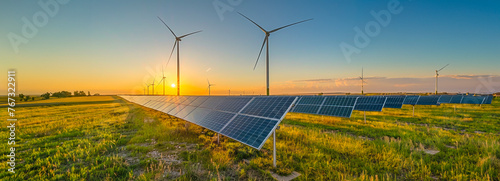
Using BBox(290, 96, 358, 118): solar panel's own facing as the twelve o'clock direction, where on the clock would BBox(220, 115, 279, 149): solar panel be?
BBox(220, 115, 279, 149): solar panel is roughly at 11 o'clock from BBox(290, 96, 358, 118): solar panel.

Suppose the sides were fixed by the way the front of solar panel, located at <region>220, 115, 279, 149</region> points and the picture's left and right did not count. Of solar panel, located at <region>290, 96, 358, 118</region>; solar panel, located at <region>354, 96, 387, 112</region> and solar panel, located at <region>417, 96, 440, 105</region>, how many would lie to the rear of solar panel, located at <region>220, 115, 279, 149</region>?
3

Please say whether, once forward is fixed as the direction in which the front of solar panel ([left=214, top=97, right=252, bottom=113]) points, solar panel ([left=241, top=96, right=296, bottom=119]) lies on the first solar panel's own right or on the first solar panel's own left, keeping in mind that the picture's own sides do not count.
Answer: on the first solar panel's own left

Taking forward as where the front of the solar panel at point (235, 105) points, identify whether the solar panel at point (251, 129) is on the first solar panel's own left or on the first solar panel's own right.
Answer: on the first solar panel's own left

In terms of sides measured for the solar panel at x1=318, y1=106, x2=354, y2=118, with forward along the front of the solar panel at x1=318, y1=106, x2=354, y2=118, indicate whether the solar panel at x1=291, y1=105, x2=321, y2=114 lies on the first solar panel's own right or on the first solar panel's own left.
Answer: on the first solar panel's own right

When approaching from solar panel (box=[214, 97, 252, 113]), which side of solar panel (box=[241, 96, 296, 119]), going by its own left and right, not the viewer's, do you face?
right

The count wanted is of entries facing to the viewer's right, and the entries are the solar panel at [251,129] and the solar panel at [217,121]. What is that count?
0

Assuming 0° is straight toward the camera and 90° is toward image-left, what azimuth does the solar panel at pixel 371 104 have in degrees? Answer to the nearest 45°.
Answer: approximately 45°

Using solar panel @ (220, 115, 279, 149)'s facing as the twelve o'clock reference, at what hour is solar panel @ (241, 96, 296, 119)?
solar panel @ (241, 96, 296, 119) is roughly at 6 o'clock from solar panel @ (220, 115, 279, 149).
